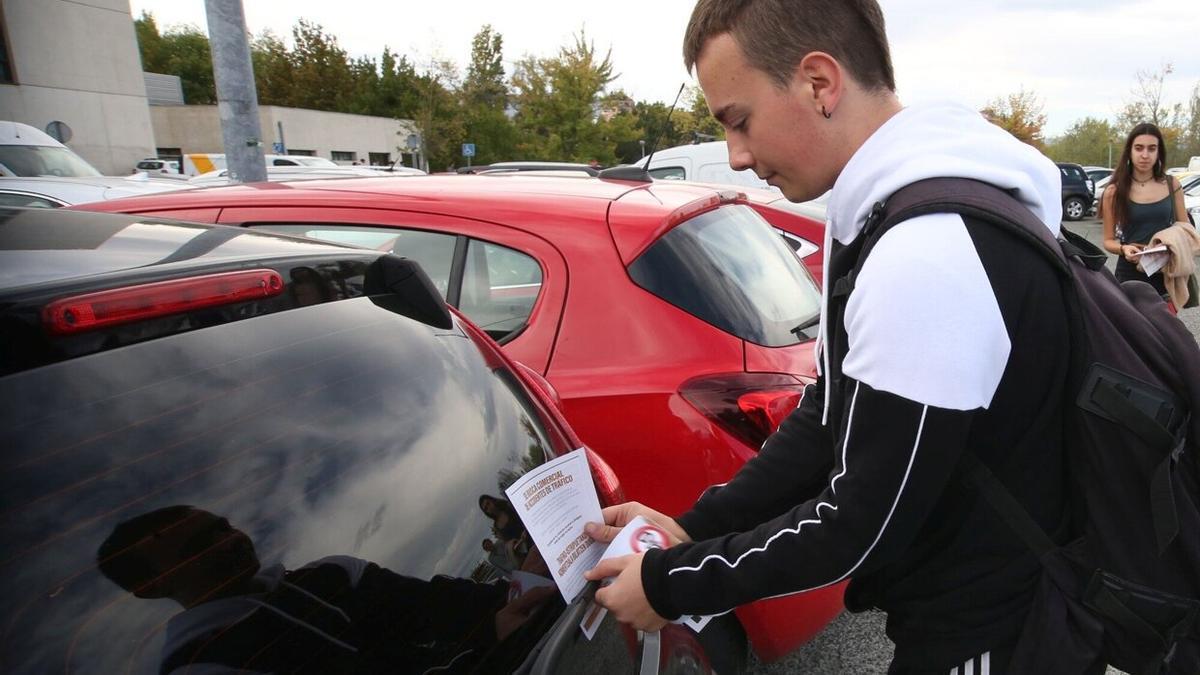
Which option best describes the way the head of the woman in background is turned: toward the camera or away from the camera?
toward the camera

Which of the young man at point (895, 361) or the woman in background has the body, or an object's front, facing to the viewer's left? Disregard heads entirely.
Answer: the young man

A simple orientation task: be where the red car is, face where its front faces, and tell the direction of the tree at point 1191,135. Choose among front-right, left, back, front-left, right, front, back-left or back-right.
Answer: right

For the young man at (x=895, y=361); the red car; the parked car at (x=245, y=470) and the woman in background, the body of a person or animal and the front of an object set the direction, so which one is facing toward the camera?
the woman in background

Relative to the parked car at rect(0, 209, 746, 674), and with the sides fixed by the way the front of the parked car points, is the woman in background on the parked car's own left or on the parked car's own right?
on the parked car's own right

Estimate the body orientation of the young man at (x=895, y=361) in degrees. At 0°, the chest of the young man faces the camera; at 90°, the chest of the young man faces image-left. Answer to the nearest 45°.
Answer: approximately 90°

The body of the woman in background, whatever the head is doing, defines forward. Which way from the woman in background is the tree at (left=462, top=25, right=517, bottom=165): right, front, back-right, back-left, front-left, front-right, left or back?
back-right

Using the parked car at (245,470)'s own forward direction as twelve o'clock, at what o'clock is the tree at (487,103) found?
The tree is roughly at 2 o'clock from the parked car.

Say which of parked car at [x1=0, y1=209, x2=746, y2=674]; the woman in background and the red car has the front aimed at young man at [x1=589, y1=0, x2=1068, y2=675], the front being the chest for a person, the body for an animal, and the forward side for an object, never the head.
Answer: the woman in background

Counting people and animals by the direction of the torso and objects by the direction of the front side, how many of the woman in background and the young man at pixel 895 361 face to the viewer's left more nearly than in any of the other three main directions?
1

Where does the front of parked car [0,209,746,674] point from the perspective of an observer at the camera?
facing away from the viewer and to the left of the viewer

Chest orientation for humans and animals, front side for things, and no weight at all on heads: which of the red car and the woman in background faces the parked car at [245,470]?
the woman in background

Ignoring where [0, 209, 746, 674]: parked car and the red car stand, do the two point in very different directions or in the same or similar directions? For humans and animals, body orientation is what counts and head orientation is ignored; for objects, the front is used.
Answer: same or similar directions

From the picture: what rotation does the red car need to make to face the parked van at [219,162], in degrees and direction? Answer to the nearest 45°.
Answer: approximately 45° to its right

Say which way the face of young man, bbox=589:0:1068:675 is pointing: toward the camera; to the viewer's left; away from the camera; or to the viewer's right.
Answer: to the viewer's left

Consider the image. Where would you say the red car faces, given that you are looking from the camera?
facing away from the viewer and to the left of the viewer

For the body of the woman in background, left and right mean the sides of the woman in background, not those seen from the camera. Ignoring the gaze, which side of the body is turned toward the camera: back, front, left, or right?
front
